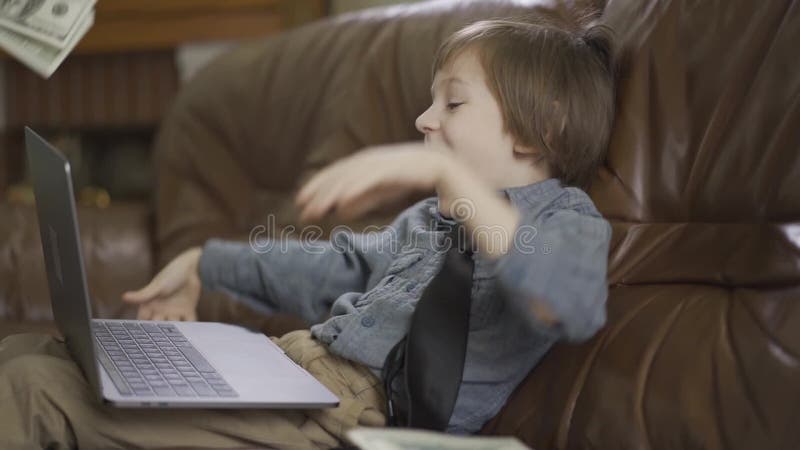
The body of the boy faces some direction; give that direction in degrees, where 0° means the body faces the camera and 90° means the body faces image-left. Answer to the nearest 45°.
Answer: approximately 90°

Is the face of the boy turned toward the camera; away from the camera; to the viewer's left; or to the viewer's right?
to the viewer's left

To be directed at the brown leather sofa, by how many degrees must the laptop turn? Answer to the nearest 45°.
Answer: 0° — it already faces it

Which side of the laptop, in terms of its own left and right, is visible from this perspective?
right
